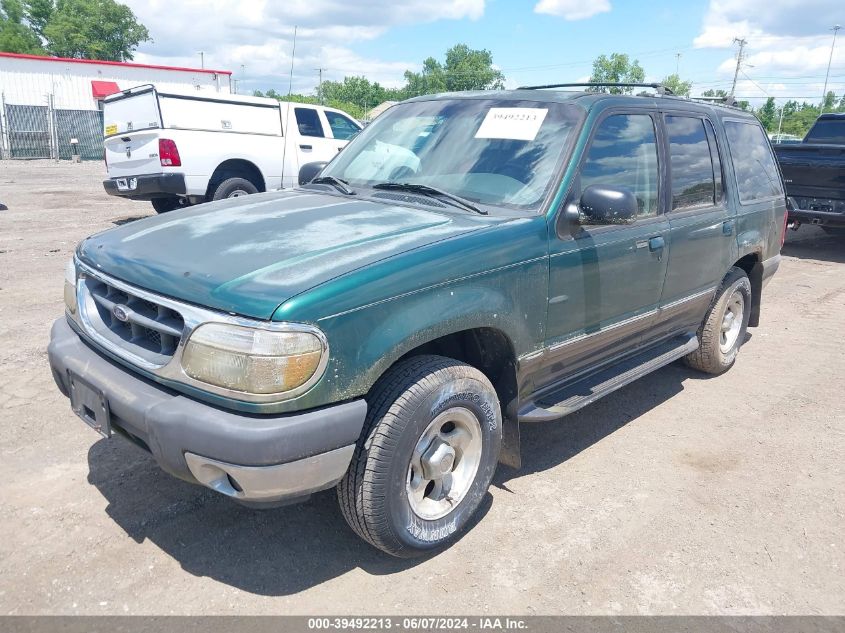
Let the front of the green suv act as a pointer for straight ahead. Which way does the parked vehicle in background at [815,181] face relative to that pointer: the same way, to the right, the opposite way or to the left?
the opposite way

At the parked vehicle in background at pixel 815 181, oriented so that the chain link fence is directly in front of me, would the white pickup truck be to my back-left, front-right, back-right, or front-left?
front-left

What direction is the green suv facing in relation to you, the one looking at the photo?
facing the viewer and to the left of the viewer

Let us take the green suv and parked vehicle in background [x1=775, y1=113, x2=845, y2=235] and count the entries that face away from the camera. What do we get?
1

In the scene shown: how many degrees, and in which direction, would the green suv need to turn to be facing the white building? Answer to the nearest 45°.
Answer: approximately 90° to its right

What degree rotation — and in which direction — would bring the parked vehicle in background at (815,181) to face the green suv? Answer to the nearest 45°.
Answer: approximately 180°

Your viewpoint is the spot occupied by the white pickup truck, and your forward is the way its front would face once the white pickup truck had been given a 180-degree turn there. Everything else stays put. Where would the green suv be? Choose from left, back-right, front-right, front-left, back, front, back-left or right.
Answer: front-left

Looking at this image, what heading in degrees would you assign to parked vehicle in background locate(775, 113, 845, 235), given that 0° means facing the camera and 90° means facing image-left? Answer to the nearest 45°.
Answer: approximately 180°

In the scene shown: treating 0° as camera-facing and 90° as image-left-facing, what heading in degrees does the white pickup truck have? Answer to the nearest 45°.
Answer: approximately 225°

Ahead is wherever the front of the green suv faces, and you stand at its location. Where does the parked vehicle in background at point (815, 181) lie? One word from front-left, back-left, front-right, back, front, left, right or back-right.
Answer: back

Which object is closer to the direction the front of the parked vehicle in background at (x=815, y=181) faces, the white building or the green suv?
the white building

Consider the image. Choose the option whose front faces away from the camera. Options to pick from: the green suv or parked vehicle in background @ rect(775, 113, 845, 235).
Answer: the parked vehicle in background
